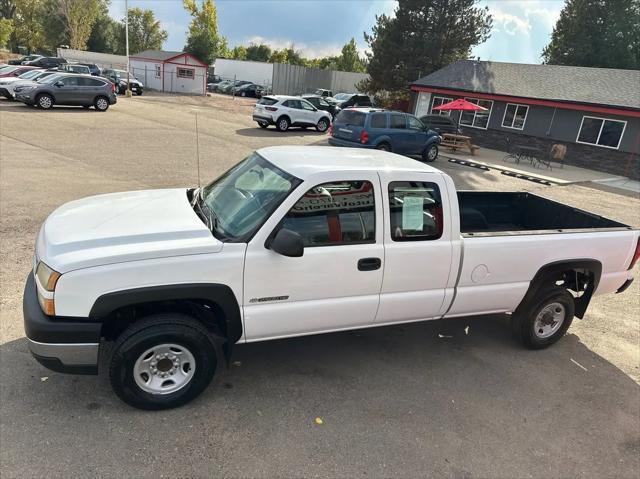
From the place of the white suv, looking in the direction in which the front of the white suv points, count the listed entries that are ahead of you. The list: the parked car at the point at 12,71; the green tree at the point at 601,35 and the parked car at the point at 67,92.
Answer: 1

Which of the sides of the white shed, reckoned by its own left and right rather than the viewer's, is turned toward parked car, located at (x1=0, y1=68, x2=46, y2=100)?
right

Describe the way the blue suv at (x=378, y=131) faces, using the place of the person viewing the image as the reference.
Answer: facing away from the viewer and to the right of the viewer

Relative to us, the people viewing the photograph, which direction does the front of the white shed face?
facing the viewer and to the right of the viewer

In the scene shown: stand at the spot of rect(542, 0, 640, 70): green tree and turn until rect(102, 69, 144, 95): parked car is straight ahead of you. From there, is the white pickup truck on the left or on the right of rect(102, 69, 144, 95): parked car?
left

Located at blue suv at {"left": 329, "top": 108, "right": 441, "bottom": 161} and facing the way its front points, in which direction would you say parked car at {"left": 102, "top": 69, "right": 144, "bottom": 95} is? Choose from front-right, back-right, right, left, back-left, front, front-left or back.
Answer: left

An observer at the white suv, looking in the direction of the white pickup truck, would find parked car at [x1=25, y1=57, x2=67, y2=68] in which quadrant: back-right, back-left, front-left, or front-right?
back-right

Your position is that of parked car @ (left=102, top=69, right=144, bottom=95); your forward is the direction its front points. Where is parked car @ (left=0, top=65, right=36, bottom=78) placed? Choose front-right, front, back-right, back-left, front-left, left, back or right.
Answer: right

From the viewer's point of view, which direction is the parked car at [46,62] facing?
to the viewer's left

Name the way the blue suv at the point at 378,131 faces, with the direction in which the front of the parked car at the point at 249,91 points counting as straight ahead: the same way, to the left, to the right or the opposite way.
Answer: to the left
